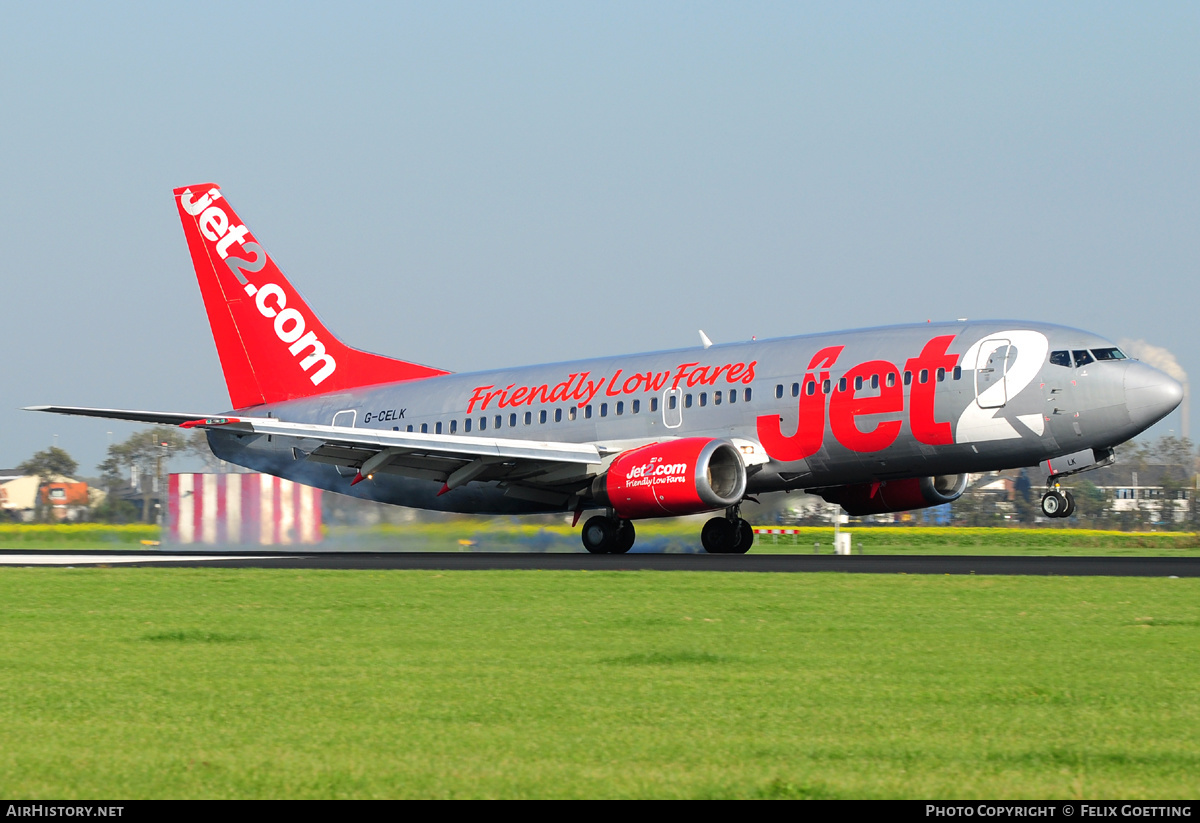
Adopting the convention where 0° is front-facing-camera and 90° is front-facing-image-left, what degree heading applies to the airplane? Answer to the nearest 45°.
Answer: approximately 315°
